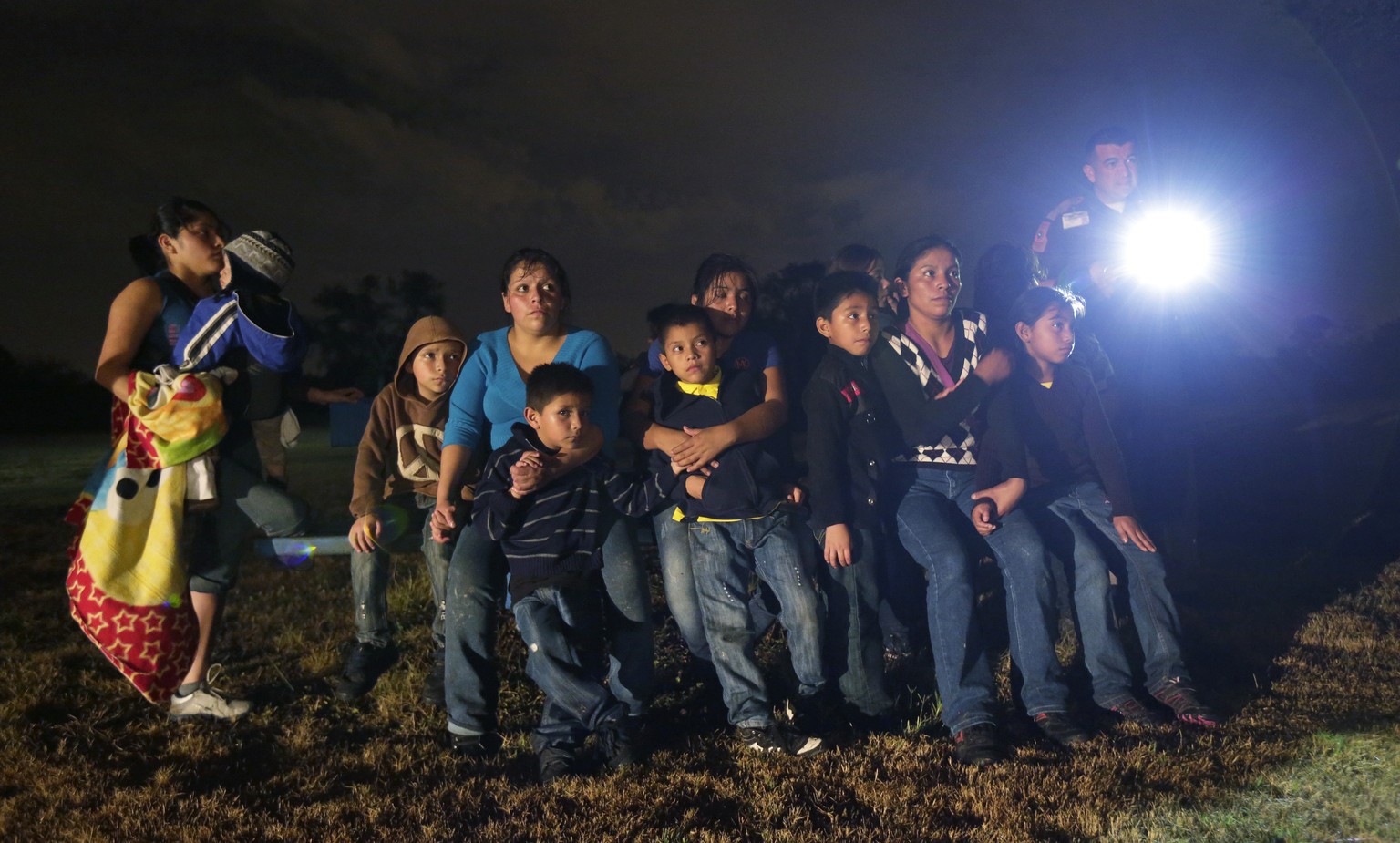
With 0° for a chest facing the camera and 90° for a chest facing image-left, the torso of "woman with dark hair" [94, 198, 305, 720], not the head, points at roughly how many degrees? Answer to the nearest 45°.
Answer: approximately 270°

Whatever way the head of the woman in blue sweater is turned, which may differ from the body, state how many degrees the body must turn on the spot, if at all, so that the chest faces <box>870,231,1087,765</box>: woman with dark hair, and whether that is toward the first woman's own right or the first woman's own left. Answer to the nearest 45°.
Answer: approximately 90° to the first woman's own left

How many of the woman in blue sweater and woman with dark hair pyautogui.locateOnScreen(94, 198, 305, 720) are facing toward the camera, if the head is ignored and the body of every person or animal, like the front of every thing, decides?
1

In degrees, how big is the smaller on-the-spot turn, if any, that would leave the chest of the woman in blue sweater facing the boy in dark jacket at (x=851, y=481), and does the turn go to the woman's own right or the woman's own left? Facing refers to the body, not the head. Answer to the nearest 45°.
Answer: approximately 90° to the woman's own left

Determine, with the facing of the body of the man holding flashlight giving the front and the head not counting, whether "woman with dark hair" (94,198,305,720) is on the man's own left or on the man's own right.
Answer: on the man's own right

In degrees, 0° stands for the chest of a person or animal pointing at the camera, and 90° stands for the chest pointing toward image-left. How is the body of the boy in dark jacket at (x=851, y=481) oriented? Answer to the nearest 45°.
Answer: approximately 315°

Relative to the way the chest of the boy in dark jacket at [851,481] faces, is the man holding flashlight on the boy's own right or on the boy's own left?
on the boy's own left

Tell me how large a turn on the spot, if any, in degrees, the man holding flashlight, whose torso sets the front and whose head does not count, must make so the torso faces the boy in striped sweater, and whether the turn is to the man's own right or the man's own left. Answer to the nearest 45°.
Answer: approximately 90° to the man's own right
